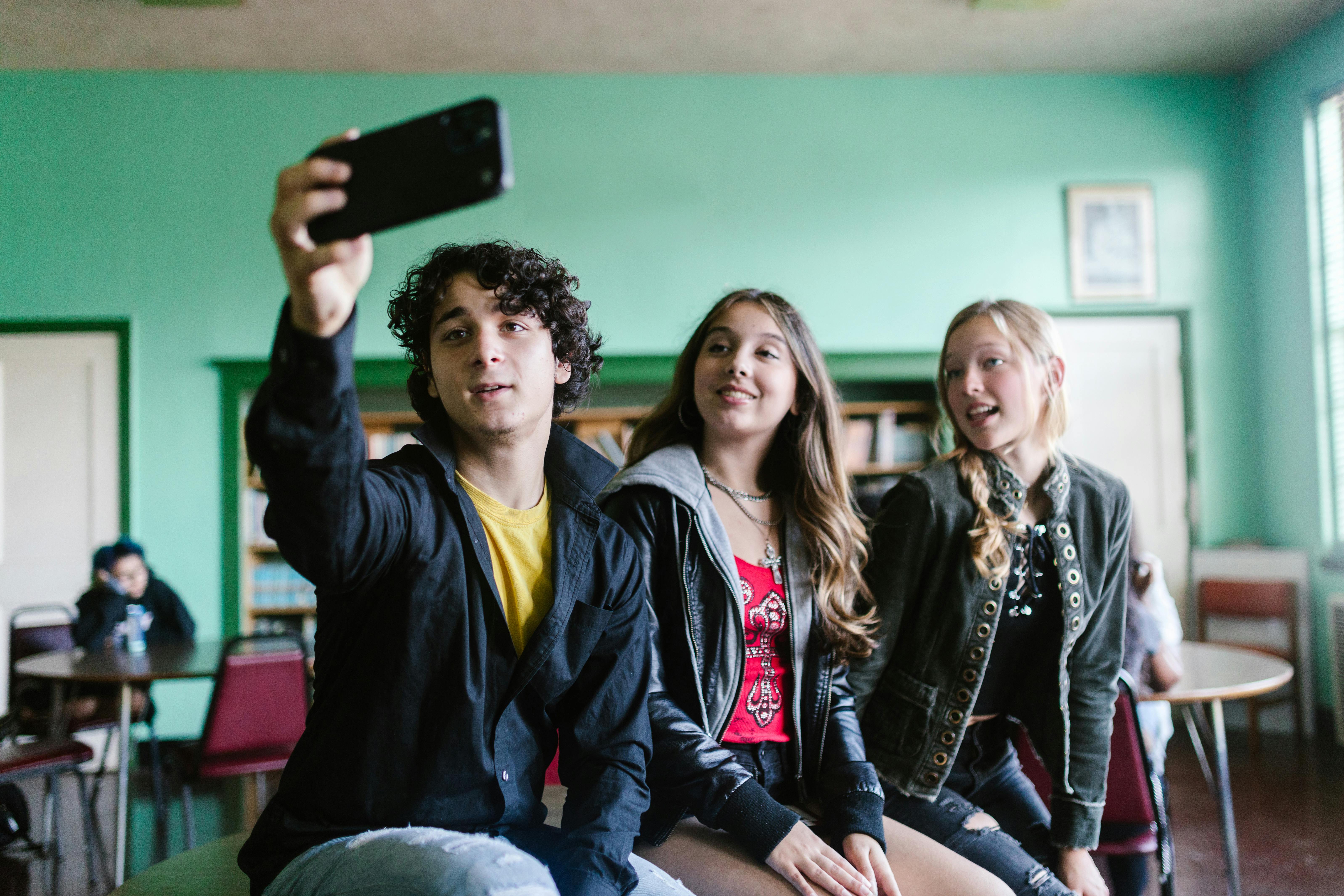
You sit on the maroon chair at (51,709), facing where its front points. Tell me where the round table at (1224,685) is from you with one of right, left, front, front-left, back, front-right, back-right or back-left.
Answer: front

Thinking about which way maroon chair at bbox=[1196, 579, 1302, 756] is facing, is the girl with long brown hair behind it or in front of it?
in front

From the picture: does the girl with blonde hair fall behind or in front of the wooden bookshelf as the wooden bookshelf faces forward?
in front

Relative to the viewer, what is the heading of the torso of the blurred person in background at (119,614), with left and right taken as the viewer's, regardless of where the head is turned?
facing the viewer

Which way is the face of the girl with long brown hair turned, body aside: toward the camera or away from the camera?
toward the camera

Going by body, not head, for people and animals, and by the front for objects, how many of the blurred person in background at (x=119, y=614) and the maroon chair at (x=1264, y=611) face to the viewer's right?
0

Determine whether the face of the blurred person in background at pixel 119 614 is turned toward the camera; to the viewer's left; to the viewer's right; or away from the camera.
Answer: toward the camera

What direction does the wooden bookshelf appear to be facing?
toward the camera

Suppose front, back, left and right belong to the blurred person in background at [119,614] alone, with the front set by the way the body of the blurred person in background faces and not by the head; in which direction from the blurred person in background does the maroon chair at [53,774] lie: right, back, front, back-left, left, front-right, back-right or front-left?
front

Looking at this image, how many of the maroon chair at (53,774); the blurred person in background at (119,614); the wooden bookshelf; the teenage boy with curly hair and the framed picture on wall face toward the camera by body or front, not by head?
4

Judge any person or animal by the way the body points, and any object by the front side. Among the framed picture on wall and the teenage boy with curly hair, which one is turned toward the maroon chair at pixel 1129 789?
the framed picture on wall

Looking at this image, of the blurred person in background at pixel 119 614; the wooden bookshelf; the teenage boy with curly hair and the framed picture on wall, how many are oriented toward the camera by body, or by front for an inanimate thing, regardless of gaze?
4

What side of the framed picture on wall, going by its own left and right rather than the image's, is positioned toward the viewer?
front

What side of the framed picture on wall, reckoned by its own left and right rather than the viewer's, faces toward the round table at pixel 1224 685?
front

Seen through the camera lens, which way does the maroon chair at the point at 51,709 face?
facing the viewer and to the right of the viewer

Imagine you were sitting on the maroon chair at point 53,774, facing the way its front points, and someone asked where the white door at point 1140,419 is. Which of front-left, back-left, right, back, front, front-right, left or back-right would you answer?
front
